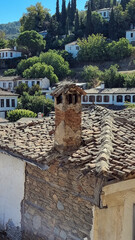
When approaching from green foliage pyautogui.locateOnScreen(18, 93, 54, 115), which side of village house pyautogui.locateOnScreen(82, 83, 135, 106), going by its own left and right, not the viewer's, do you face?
right

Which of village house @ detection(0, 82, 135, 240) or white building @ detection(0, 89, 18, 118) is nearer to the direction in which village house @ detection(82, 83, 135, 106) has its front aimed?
the village house

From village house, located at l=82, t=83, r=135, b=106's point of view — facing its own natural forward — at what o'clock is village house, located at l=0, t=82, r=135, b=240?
village house, located at l=0, t=82, r=135, b=240 is roughly at 12 o'clock from village house, located at l=82, t=83, r=135, b=106.

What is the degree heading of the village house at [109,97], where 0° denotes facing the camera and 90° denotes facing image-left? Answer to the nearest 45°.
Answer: approximately 0°
